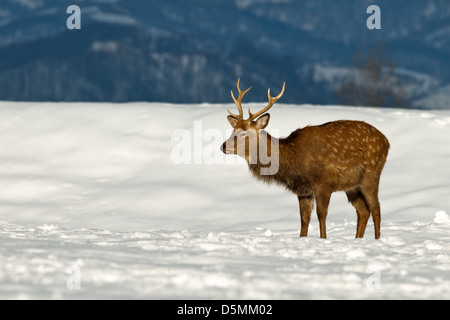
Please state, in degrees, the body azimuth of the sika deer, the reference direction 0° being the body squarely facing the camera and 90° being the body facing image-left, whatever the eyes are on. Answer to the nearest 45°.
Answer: approximately 90°
